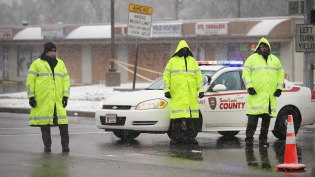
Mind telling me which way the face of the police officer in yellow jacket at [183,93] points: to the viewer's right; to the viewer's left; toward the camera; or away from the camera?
toward the camera

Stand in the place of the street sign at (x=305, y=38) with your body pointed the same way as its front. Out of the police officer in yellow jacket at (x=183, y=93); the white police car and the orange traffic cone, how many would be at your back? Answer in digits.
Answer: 0

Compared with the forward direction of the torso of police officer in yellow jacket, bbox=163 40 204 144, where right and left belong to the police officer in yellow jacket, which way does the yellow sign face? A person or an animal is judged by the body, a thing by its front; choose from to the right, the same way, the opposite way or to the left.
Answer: the same way

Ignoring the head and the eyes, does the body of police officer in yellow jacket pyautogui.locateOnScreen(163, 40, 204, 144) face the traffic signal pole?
no

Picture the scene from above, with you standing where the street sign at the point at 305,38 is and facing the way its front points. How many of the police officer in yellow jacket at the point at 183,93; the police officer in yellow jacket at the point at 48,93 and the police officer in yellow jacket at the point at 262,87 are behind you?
0

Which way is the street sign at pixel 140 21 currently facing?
toward the camera

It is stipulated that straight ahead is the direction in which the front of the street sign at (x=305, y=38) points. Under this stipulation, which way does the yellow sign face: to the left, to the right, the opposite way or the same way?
the same way

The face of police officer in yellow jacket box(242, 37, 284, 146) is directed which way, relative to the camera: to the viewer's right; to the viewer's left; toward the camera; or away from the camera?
toward the camera

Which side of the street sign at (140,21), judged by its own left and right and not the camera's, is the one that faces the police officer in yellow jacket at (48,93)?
front

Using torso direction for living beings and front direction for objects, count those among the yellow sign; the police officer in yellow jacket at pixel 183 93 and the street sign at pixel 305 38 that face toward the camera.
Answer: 3

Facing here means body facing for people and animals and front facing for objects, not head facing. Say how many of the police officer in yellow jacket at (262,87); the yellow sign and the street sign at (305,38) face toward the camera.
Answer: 3

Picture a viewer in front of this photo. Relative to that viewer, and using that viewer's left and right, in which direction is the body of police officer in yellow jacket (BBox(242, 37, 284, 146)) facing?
facing the viewer

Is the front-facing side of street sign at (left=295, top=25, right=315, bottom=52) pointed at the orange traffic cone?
yes

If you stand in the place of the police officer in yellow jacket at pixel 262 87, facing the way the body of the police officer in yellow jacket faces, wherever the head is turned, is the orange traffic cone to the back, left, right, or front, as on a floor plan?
front

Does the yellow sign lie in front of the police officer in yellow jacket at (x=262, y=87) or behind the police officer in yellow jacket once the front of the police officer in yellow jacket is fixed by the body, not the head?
behind
